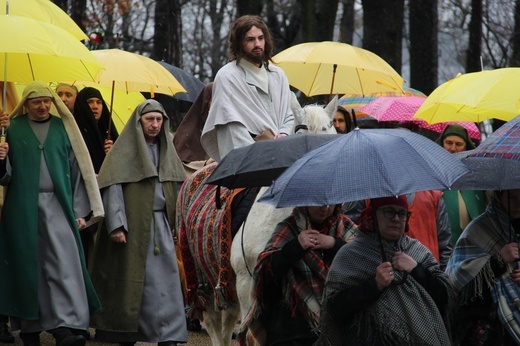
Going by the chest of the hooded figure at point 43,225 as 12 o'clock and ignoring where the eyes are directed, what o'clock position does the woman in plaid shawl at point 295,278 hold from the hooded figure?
The woman in plaid shawl is roughly at 11 o'clock from the hooded figure.

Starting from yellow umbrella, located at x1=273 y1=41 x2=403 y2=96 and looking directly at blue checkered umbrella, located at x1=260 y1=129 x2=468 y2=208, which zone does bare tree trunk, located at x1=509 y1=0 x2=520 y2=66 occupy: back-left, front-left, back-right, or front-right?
back-left

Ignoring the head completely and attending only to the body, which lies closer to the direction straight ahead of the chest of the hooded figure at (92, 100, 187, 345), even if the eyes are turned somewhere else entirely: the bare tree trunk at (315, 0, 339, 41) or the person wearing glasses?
the person wearing glasses

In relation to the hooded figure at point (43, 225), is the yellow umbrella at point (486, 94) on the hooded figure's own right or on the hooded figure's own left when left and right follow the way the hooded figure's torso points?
on the hooded figure's own left

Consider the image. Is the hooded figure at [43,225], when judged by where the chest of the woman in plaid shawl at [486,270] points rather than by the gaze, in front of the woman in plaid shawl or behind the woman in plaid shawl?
behind

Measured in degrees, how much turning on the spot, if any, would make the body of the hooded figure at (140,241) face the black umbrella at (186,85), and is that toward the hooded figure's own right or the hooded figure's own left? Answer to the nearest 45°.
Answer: approximately 135° to the hooded figure's own left

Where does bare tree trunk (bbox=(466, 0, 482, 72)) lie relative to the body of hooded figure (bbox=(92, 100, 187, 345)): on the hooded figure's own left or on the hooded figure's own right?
on the hooded figure's own left
